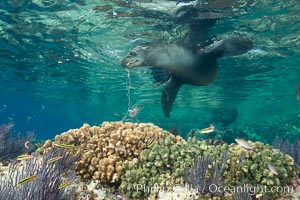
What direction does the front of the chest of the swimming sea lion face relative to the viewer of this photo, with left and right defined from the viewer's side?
facing to the left of the viewer
